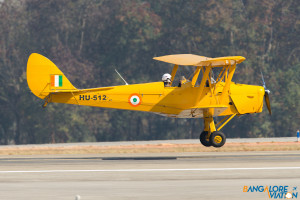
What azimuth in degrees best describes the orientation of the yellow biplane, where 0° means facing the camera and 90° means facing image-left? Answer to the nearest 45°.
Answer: approximately 270°
